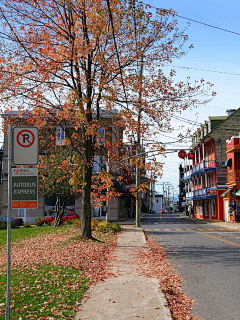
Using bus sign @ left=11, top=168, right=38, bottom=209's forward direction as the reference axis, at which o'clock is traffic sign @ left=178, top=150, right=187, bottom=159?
traffic sign @ left=178, top=150, right=187, bottom=159 is roughly at 7 o'clock from bus sign @ left=11, top=168, right=38, bottom=209.

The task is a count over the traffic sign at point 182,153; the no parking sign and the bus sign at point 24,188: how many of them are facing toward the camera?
3

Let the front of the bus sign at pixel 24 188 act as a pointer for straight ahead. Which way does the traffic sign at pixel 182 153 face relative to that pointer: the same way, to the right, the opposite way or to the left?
the same way

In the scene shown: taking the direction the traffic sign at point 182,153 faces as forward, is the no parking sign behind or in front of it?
in front

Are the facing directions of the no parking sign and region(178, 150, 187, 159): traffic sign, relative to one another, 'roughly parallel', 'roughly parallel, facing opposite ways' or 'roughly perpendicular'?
roughly parallel

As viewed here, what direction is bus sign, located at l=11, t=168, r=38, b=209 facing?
toward the camera

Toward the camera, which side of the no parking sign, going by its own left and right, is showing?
front

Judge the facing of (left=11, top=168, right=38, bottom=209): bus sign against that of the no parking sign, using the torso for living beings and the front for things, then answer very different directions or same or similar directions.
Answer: same or similar directions

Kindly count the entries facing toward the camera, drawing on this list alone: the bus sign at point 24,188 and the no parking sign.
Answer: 2

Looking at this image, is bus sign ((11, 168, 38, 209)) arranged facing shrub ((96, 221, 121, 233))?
no

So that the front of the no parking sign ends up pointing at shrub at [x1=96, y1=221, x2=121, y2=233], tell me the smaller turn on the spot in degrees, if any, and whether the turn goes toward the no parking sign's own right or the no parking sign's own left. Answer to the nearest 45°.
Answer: approximately 180°

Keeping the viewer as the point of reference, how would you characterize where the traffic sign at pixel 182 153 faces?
facing the viewer
